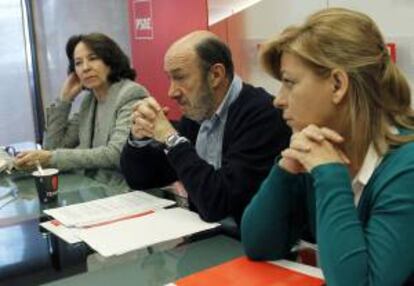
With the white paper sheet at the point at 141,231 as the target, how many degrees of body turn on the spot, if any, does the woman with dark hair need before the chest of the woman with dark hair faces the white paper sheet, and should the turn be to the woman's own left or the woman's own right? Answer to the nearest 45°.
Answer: approximately 45° to the woman's own left

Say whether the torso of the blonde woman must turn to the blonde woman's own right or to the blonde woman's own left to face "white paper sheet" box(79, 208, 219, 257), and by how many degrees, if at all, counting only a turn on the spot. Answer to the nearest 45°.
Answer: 0° — they already face it

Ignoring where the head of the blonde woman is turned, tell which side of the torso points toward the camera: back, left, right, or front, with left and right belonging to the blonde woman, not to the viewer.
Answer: left
